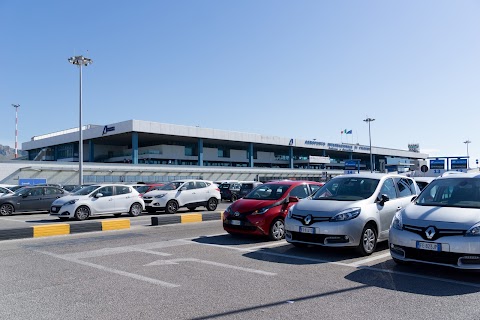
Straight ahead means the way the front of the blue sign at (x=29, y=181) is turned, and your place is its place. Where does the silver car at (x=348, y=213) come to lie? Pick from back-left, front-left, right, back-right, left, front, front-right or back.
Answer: front

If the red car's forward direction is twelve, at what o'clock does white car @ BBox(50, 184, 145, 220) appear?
The white car is roughly at 3 o'clock from the red car.

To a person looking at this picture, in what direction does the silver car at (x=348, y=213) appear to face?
facing the viewer and to the left of the viewer

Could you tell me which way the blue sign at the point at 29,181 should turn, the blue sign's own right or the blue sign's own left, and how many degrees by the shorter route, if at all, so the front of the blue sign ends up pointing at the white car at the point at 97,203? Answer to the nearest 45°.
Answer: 0° — it already faces it

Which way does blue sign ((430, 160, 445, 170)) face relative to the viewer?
toward the camera

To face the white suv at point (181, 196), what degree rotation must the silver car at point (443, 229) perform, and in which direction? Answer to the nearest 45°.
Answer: approximately 90° to its right

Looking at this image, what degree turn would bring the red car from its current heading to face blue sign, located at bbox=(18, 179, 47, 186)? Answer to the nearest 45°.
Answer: approximately 90° to its right

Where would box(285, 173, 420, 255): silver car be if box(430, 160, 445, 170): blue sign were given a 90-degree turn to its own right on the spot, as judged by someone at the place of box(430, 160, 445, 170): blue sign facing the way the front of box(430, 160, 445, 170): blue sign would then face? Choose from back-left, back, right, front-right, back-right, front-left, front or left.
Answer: left

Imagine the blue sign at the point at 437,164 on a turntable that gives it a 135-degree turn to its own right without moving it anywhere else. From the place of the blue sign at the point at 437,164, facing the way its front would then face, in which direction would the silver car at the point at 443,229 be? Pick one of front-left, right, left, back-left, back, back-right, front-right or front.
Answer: back-left

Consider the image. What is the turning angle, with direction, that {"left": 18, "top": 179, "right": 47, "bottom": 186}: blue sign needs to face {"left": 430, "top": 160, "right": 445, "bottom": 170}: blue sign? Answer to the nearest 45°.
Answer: approximately 90° to its left

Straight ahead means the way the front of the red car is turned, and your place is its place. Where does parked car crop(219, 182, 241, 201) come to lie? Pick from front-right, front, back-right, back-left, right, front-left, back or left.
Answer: back-right

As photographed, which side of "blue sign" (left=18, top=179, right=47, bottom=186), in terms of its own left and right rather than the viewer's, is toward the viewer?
front

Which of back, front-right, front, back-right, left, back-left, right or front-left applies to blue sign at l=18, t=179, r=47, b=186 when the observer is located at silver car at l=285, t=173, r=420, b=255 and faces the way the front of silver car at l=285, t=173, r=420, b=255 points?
right

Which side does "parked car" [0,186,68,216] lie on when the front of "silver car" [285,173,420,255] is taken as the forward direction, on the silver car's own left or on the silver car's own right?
on the silver car's own right

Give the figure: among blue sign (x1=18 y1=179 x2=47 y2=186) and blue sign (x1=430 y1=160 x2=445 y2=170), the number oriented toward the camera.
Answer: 2

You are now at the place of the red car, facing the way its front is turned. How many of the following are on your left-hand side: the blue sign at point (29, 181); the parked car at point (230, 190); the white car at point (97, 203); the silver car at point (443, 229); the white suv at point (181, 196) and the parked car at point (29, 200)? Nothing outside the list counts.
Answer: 1
